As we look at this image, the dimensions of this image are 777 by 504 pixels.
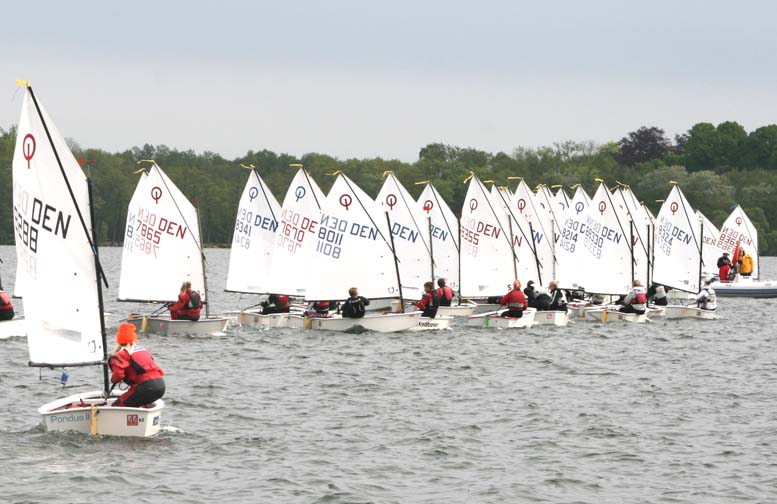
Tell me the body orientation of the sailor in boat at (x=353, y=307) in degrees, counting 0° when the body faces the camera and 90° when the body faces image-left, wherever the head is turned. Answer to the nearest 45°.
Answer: approximately 180°

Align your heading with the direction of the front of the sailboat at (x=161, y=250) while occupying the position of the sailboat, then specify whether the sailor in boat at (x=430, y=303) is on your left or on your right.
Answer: on your right

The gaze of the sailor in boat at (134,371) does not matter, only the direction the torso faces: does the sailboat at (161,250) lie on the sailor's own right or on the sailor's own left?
on the sailor's own right

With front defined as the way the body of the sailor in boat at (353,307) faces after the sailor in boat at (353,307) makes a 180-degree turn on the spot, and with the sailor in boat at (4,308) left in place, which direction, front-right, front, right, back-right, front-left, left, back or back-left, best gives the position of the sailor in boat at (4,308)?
right

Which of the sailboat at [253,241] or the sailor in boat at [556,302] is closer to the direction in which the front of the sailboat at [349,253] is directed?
the sailor in boat

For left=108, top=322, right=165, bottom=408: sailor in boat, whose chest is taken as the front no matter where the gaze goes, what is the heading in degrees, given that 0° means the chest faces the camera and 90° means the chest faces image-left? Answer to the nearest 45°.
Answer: approximately 135°
